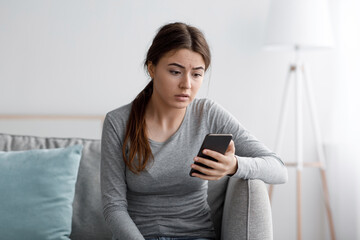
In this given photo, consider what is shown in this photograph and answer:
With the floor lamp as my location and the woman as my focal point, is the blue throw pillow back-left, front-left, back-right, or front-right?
front-right

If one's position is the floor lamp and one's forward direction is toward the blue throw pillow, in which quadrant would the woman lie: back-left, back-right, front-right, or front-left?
front-left

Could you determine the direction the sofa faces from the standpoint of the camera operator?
facing the viewer

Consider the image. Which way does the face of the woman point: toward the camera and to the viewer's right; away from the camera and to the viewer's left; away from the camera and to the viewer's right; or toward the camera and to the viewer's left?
toward the camera and to the viewer's right
